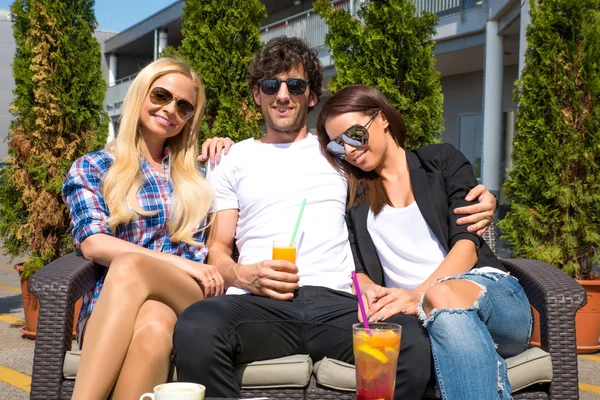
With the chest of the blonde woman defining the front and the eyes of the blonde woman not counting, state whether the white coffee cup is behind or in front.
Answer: in front

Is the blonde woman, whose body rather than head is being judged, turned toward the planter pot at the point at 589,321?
no

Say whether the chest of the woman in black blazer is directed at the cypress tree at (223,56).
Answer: no

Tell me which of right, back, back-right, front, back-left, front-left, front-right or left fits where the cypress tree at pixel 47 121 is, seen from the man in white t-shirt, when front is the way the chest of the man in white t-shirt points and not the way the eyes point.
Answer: back-right

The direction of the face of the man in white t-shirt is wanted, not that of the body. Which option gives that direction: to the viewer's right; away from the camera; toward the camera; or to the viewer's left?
toward the camera

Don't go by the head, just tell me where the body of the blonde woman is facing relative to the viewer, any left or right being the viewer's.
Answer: facing the viewer

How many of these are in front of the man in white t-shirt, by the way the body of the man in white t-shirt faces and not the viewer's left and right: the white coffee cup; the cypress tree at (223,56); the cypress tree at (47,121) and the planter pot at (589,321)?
1

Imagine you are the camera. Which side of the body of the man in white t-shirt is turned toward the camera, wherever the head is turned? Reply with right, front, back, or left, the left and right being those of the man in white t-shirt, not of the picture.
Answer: front

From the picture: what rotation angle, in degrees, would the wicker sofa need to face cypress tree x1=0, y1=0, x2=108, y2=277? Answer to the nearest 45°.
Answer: approximately 135° to its right

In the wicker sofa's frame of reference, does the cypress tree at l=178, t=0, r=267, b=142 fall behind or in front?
behind

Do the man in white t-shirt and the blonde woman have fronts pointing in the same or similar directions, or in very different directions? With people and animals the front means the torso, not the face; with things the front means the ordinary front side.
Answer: same or similar directions

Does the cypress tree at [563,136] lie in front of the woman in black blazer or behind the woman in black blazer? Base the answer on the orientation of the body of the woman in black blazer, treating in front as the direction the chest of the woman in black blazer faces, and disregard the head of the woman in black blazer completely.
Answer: behind

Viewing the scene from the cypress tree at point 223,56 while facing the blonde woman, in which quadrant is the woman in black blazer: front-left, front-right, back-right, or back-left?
front-left
